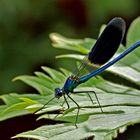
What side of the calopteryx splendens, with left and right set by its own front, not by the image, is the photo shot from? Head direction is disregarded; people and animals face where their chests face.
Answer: left
